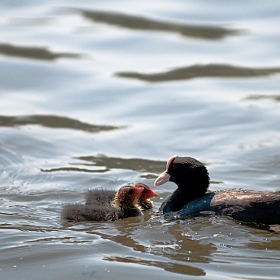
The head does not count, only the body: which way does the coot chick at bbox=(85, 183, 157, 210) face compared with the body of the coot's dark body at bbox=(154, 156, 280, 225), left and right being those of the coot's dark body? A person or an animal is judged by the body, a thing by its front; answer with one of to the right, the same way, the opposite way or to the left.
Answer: the opposite way

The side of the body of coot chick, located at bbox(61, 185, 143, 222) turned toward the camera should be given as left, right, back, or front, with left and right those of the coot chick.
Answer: right

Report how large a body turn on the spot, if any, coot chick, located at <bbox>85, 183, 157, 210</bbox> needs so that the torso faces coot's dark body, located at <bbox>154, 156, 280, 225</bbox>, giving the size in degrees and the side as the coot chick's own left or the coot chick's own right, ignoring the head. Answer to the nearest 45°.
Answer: approximately 45° to the coot chick's own right

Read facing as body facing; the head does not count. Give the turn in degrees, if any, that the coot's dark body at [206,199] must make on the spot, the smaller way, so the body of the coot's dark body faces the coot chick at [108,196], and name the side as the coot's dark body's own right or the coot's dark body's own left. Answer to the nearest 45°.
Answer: approximately 45° to the coot's dark body's own right

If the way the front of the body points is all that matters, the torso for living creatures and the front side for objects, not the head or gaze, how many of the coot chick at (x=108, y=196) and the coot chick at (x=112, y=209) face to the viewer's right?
2

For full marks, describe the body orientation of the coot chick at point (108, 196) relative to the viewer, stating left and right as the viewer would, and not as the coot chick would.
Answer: facing to the right of the viewer

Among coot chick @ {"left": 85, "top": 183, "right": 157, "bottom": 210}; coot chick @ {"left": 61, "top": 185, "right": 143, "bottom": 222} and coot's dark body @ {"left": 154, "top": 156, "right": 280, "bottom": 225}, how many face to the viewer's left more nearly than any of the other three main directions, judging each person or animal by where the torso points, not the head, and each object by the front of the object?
1

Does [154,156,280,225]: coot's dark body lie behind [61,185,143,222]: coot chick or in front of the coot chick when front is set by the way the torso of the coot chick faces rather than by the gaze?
in front

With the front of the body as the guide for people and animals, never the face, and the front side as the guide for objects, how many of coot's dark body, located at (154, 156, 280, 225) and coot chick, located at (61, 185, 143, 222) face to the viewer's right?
1

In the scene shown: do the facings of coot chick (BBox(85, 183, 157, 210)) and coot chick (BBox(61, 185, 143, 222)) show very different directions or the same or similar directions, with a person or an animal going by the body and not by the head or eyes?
same or similar directions

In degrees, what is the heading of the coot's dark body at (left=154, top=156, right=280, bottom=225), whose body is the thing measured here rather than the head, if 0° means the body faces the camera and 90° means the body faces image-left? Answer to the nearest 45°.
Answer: approximately 90°

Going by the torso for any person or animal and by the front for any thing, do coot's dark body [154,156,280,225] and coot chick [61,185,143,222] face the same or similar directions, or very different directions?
very different directions
